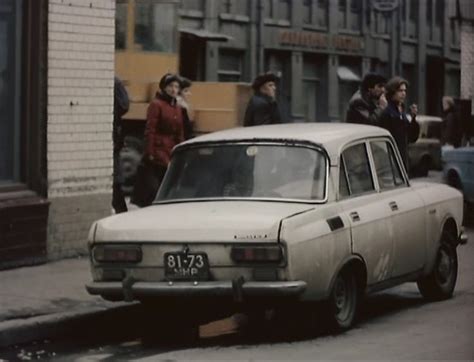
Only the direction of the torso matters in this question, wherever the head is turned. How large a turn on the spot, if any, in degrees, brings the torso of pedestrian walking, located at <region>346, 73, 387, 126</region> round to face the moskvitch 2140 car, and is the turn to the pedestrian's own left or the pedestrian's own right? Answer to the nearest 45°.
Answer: approximately 90° to the pedestrian's own right

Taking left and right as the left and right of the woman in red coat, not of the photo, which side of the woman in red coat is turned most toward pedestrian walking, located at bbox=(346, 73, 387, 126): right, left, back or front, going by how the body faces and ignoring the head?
left

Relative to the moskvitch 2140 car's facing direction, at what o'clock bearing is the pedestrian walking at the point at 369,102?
The pedestrian walking is roughly at 11 o'clock from the moskvitch 2140 car.

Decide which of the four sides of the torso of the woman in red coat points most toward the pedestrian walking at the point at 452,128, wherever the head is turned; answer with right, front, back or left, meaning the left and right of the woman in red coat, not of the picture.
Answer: left

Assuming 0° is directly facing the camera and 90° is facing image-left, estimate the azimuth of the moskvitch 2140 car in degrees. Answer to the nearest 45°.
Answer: approximately 225°

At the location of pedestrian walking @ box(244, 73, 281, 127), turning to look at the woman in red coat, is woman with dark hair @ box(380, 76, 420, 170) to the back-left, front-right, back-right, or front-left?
back-left

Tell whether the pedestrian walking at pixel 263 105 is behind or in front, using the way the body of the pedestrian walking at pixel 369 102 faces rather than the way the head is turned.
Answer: behind
